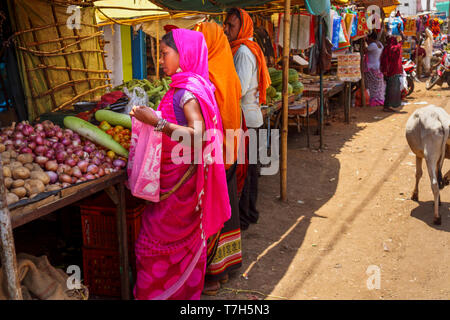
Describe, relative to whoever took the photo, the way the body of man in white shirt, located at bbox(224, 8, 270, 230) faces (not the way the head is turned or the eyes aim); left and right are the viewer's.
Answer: facing to the left of the viewer

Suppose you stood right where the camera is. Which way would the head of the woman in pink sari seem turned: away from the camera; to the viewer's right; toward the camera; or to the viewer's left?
to the viewer's left

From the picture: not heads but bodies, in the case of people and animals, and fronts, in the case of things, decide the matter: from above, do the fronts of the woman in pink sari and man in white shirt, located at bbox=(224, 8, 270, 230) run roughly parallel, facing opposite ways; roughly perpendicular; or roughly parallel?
roughly parallel

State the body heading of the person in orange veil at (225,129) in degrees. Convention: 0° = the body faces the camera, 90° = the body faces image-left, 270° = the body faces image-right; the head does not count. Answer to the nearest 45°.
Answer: approximately 90°

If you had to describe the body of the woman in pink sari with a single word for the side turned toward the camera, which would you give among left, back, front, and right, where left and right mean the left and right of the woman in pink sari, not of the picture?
left

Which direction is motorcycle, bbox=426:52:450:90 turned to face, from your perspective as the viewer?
facing the viewer and to the left of the viewer

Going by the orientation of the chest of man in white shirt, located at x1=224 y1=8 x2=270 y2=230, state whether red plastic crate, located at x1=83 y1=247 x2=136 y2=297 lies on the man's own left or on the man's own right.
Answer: on the man's own left

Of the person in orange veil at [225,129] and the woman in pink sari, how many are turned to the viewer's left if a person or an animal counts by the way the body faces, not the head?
2

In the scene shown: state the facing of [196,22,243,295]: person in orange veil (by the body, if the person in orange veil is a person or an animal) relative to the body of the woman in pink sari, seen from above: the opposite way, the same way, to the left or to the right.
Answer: the same way

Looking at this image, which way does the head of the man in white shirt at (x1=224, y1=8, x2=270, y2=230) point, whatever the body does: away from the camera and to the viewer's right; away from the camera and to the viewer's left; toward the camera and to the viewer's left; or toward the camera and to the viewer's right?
toward the camera and to the viewer's left
